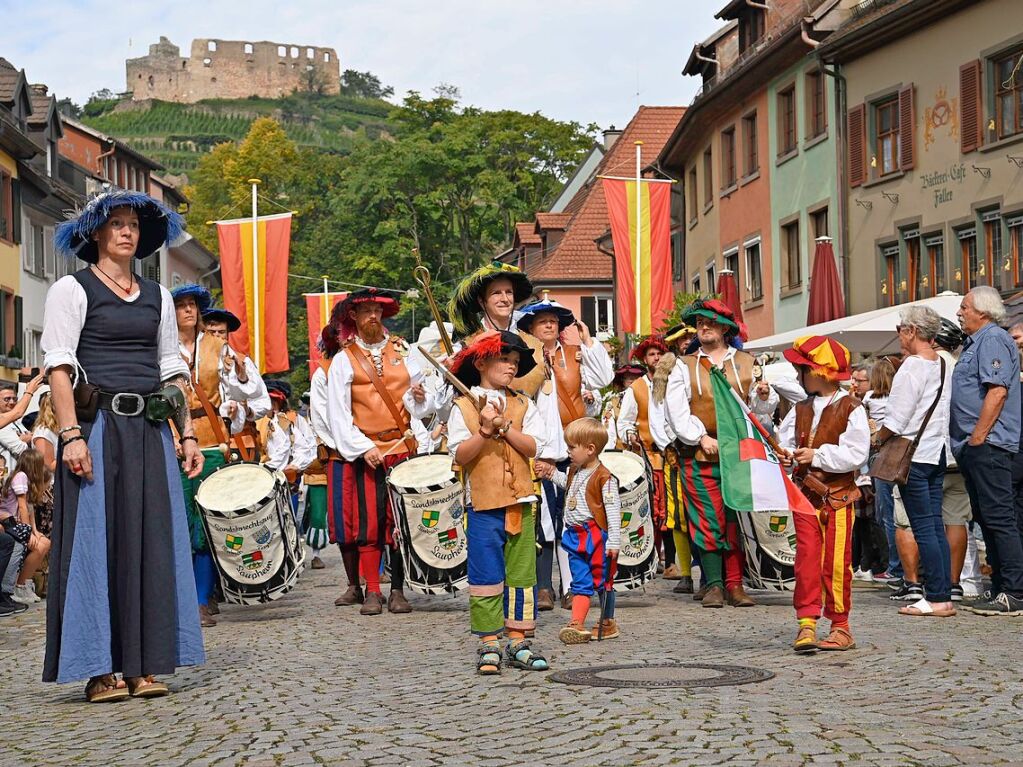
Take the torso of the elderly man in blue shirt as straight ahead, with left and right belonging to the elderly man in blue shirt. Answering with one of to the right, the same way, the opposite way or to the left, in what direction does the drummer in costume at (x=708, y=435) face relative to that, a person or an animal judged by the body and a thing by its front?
to the left

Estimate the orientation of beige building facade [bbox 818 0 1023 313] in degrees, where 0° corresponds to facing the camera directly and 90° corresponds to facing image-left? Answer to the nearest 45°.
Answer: approximately 45°

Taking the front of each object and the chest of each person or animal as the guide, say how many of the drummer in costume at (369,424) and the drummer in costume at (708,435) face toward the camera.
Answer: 2

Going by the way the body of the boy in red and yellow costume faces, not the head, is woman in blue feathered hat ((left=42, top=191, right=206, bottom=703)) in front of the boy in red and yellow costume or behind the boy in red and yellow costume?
in front

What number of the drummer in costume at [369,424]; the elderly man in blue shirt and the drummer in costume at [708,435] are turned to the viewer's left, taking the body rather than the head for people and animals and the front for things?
1

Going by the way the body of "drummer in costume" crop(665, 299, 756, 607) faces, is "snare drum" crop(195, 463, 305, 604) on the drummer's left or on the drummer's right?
on the drummer's right

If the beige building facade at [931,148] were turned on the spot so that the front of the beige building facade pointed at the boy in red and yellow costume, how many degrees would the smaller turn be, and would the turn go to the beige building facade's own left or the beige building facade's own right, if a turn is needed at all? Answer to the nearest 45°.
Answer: approximately 45° to the beige building facade's own left

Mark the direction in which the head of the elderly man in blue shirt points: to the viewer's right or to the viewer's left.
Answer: to the viewer's left

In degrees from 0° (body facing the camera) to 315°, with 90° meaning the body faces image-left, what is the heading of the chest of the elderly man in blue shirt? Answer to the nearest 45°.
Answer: approximately 90°

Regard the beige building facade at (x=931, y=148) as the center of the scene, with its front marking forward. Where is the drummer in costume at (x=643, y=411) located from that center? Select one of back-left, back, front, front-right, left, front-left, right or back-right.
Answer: front-left
